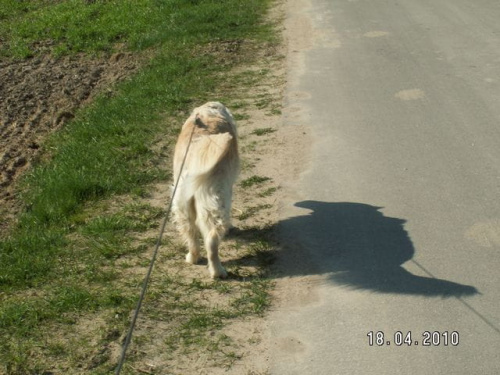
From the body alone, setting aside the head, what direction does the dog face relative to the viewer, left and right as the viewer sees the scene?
facing away from the viewer
